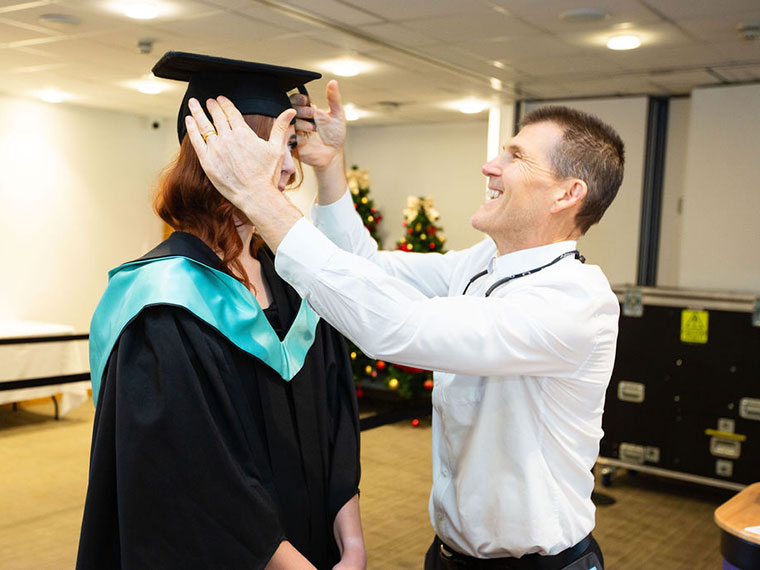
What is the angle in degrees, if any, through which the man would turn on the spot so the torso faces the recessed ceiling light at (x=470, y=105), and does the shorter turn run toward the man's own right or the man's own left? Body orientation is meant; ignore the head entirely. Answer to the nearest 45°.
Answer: approximately 90° to the man's own right

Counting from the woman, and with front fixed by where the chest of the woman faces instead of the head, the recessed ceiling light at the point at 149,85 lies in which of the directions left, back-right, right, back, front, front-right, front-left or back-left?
back-left

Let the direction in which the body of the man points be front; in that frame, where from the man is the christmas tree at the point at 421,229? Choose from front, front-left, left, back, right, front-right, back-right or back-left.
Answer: right

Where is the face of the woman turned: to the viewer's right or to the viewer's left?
to the viewer's right

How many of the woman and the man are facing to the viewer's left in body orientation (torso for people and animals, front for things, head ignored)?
1

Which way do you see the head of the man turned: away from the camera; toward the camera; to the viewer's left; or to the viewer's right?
to the viewer's left

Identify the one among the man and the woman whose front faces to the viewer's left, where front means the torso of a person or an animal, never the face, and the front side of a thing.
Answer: the man

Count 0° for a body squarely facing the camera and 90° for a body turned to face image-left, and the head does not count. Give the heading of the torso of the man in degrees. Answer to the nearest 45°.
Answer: approximately 90°

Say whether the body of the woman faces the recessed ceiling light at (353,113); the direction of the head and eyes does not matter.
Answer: no

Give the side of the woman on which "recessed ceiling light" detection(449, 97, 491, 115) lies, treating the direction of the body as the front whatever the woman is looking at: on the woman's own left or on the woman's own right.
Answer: on the woman's own left

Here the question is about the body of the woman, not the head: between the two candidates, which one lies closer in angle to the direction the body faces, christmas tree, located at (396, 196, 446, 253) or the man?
the man

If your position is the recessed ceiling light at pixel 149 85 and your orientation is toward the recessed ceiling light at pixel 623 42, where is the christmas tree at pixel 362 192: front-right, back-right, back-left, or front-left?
front-left

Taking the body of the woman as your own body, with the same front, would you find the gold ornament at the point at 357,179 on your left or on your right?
on your left
